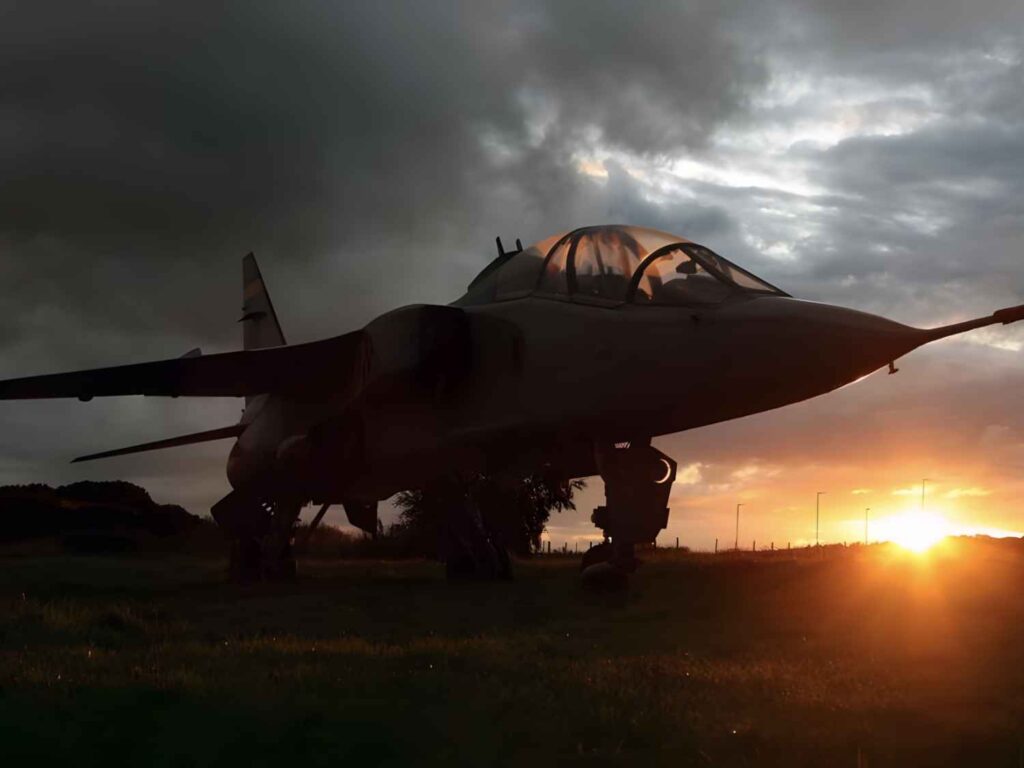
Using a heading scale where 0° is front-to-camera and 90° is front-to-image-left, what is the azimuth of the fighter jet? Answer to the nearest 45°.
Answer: approximately 315°

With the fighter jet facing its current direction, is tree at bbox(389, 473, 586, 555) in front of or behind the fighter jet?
behind
